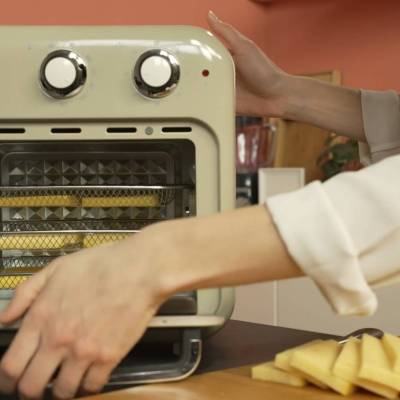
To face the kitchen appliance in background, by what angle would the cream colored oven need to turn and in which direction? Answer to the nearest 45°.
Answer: approximately 180°

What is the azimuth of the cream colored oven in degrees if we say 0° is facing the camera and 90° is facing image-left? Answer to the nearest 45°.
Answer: approximately 0°
